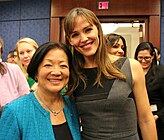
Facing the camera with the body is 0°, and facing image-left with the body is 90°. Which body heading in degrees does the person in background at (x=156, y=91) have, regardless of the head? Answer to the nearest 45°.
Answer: approximately 45°

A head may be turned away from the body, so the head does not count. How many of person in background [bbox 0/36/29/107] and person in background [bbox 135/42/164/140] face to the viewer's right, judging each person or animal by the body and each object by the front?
0

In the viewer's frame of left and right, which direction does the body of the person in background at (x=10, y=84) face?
facing the viewer and to the left of the viewer

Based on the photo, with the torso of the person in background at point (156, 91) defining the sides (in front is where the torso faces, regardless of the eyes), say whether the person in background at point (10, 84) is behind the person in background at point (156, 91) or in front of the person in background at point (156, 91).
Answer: in front
